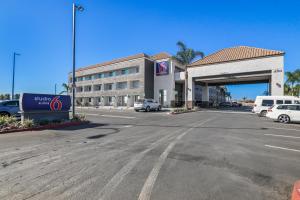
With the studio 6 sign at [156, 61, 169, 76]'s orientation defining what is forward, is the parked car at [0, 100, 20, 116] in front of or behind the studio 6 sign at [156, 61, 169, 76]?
in front

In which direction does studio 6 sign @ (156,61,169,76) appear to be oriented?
toward the camera

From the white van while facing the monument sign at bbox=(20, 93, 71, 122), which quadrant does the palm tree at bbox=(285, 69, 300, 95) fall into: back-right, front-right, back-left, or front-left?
back-right

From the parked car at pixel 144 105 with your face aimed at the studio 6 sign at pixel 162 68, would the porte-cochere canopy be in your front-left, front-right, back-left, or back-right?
front-right

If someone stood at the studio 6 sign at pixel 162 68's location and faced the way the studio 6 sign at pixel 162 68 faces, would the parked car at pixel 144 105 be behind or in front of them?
in front

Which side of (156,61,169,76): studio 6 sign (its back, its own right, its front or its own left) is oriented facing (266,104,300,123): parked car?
front

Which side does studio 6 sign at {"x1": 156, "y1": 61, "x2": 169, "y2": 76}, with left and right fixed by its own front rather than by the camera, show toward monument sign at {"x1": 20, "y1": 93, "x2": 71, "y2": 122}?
front

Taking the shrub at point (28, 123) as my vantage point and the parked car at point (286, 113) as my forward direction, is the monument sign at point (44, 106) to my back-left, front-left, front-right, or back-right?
front-left

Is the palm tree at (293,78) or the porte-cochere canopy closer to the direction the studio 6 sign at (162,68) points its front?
the porte-cochere canopy
